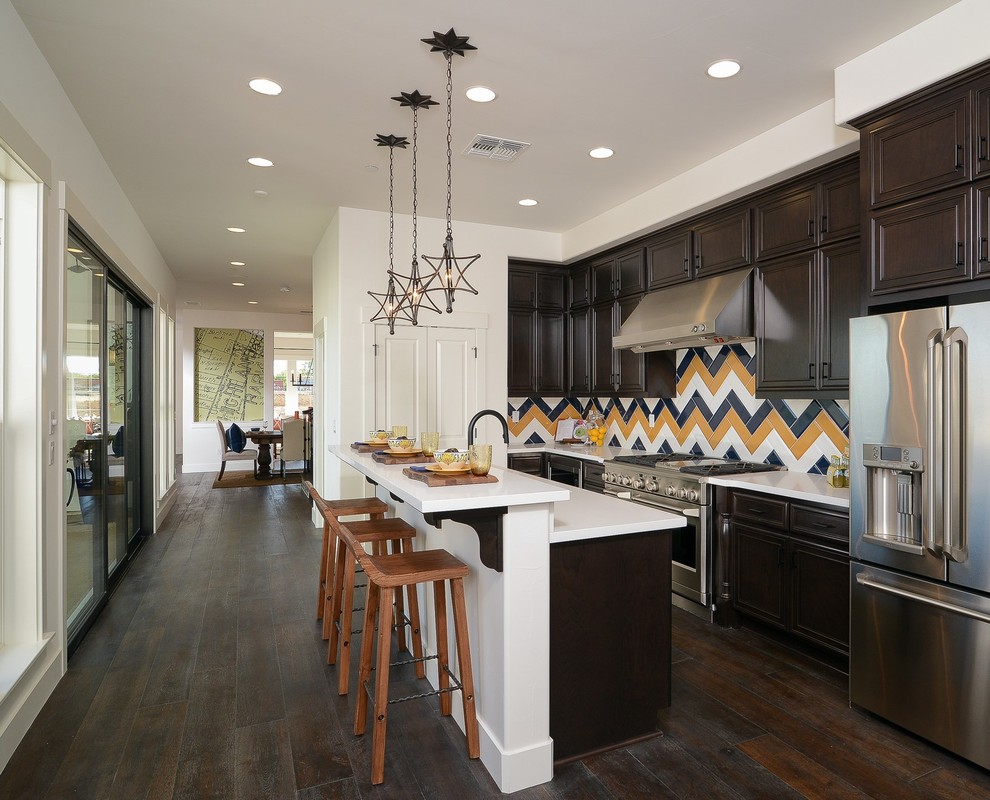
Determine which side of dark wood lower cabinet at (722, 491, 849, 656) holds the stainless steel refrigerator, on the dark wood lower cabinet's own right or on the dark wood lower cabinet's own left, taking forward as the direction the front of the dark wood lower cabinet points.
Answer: on the dark wood lower cabinet's own left

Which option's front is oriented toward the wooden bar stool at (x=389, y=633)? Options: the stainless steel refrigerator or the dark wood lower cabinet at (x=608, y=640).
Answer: the stainless steel refrigerator

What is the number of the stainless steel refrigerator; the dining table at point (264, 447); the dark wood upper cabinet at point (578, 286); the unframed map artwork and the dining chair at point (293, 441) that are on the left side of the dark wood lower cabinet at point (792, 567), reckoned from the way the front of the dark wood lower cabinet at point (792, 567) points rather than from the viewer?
1

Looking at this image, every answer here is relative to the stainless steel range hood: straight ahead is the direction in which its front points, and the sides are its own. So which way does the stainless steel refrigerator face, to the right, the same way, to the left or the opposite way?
the same way

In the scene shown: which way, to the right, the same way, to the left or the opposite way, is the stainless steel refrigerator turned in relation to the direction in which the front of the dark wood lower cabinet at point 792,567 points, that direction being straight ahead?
the same way

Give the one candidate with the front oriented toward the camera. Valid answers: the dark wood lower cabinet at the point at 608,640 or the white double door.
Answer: the white double door

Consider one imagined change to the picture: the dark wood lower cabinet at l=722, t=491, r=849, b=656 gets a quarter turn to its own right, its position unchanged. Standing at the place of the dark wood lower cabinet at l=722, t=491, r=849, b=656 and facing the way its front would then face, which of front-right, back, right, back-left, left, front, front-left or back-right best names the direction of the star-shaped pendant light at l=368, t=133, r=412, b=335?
front-left

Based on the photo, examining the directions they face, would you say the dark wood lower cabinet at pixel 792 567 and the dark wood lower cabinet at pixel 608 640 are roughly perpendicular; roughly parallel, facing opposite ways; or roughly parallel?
roughly parallel, facing opposite ways

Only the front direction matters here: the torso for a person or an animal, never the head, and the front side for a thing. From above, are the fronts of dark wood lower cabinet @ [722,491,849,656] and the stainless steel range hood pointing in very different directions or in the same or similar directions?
same or similar directions

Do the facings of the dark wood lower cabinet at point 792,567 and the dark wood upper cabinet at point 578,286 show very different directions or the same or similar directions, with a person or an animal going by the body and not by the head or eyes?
same or similar directions

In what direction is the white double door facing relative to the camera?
toward the camera

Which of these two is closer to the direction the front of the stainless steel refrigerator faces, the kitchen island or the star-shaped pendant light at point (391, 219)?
the kitchen island

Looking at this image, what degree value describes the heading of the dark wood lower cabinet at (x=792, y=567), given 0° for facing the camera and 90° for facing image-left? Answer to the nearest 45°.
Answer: approximately 45°

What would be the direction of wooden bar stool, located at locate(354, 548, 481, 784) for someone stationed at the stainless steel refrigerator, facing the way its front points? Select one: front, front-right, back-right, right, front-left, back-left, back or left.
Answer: front

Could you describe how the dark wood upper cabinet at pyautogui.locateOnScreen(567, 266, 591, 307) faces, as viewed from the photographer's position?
facing the viewer and to the left of the viewer

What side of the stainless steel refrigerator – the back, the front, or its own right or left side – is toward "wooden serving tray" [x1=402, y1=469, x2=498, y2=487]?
front
